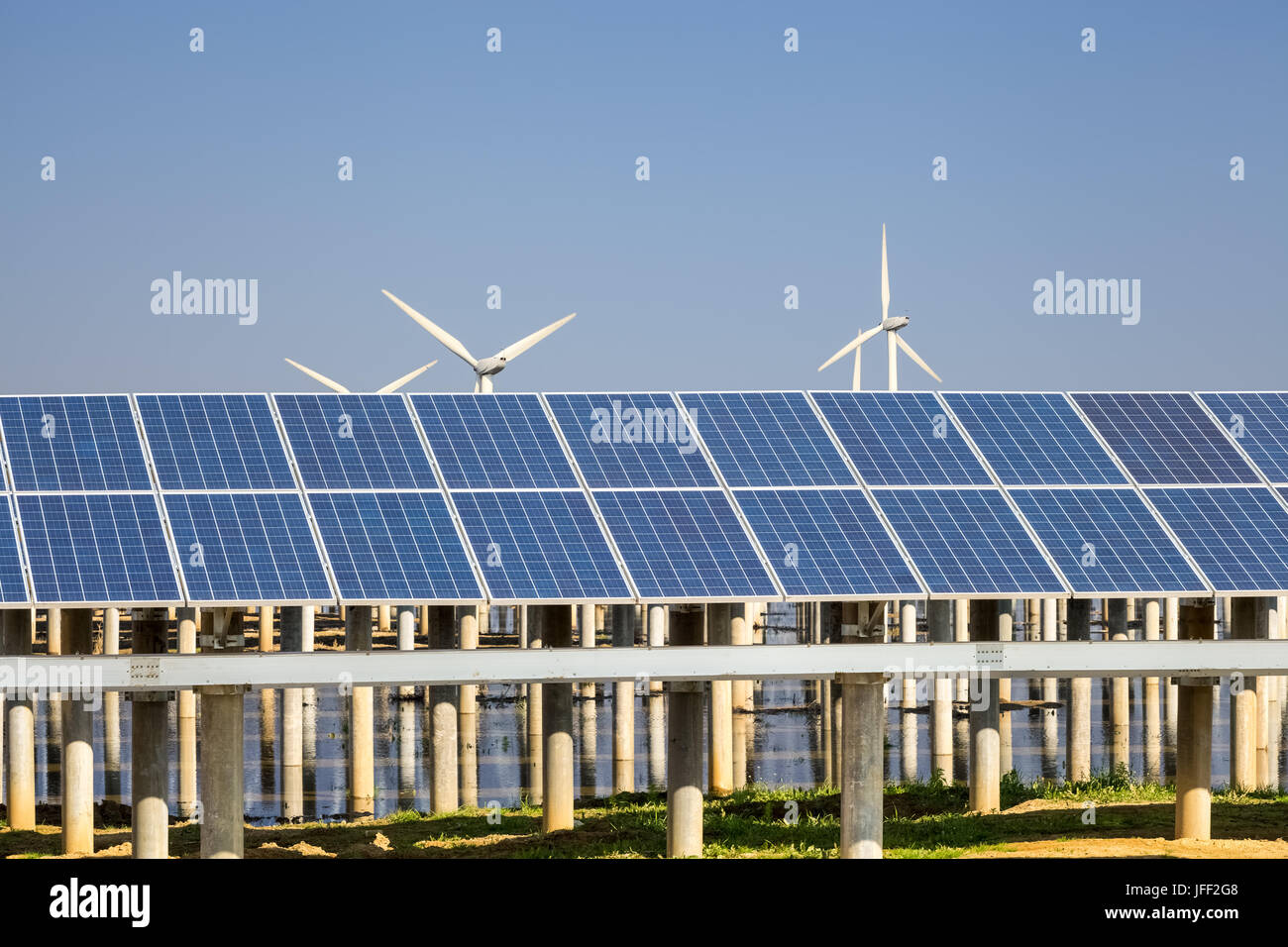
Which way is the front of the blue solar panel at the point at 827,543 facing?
toward the camera

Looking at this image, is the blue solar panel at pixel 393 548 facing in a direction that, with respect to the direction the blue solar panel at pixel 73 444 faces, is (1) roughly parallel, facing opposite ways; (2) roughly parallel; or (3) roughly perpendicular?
roughly parallel

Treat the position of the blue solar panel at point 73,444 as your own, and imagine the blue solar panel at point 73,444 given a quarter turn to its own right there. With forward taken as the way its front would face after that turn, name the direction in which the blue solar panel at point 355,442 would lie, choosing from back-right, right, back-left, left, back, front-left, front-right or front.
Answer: back

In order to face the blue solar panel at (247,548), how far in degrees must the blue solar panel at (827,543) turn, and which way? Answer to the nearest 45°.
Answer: approximately 90° to its right

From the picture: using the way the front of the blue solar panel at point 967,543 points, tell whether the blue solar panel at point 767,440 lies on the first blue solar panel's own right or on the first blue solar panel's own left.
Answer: on the first blue solar panel's own right

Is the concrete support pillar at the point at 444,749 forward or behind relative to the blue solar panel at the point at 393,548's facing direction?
behind

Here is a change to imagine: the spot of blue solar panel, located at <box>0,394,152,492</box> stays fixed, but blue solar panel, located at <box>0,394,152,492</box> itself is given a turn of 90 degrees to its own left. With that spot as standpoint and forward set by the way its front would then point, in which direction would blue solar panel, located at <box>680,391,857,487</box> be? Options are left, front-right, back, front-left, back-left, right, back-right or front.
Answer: front

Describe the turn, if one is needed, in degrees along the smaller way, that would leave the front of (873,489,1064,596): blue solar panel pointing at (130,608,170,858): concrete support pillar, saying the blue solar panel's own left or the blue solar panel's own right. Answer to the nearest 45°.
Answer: approximately 90° to the blue solar panel's own right

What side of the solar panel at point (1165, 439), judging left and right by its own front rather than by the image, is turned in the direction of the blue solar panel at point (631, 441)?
right

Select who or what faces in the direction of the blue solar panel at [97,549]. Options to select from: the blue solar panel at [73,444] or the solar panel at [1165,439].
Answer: the blue solar panel at [73,444]

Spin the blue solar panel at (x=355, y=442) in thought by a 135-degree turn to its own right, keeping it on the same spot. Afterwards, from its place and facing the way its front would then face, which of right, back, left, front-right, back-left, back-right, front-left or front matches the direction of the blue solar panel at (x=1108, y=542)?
back-right

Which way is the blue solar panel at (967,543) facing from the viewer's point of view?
toward the camera

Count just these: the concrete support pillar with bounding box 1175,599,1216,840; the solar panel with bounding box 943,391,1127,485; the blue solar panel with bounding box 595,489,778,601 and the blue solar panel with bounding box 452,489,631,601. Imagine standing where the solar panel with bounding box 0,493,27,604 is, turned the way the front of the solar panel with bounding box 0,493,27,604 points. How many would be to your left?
4

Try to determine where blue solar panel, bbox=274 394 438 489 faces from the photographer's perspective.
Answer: facing the viewer

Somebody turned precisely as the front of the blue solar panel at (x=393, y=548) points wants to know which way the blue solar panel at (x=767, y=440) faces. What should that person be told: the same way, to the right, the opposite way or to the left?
the same way

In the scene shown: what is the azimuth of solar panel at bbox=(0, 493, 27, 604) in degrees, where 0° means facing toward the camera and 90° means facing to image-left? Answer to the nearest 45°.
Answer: approximately 0°
